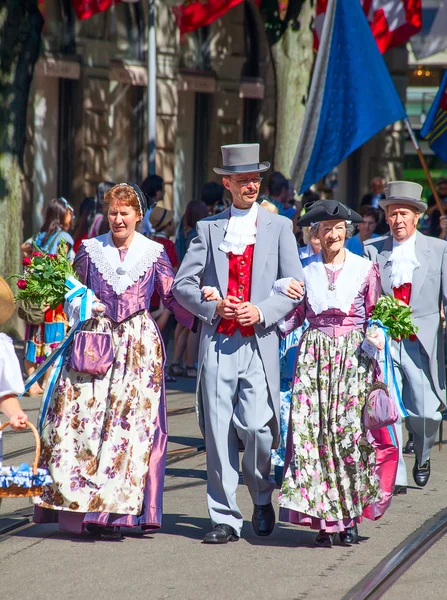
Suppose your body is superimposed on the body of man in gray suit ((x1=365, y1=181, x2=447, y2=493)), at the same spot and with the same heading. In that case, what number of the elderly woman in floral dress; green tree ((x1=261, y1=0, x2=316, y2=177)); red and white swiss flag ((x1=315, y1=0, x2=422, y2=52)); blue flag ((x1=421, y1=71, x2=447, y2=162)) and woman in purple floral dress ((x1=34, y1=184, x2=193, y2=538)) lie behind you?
3

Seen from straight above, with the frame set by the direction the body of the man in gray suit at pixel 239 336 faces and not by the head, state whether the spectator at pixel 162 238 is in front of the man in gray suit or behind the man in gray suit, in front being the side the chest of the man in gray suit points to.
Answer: behind

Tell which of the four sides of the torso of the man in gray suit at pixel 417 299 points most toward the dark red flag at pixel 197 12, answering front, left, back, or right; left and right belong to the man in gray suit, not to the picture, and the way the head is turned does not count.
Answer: back

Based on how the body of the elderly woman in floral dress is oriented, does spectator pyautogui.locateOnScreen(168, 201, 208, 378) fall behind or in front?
behind

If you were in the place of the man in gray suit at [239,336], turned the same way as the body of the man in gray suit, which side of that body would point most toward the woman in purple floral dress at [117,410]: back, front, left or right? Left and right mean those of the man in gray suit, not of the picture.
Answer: right

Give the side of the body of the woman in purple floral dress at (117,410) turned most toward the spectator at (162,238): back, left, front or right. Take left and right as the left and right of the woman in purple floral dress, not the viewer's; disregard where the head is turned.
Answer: back
